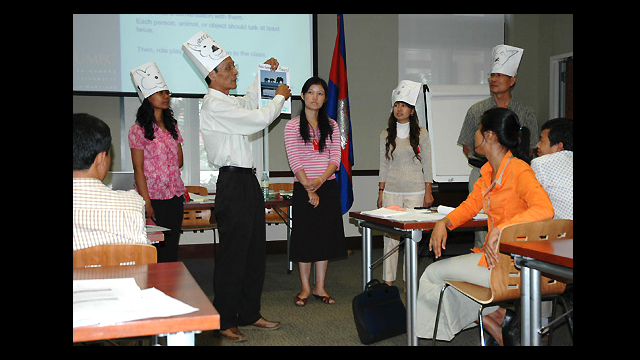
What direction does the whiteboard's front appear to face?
toward the camera

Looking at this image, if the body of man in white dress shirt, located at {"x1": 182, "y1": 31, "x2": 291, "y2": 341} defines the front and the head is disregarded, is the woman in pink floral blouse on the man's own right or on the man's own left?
on the man's own left

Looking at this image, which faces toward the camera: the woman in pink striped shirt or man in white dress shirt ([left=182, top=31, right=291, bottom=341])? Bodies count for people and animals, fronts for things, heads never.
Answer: the woman in pink striped shirt

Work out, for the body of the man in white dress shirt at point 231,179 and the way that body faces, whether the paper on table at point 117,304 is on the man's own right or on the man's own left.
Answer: on the man's own right

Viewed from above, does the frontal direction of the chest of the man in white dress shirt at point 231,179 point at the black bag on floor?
yes

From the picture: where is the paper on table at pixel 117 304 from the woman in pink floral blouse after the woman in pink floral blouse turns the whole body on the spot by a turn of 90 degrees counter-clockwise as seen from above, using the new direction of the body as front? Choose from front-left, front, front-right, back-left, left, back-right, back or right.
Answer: back-right

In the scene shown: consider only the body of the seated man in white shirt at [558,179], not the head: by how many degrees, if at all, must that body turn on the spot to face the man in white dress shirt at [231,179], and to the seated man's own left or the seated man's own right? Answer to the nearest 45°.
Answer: approximately 45° to the seated man's own left

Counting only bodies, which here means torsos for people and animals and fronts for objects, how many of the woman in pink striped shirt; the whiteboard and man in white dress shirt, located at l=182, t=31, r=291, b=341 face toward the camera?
2

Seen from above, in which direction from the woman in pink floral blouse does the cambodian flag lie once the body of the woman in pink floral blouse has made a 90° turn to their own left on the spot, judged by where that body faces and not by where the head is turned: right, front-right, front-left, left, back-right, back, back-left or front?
front

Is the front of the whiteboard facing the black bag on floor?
yes

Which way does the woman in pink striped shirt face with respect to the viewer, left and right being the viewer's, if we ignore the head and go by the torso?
facing the viewer

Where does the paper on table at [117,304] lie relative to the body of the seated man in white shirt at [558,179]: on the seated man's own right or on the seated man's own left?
on the seated man's own left

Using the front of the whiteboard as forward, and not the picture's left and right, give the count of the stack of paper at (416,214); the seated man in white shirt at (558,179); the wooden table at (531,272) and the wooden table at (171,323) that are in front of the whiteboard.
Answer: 4

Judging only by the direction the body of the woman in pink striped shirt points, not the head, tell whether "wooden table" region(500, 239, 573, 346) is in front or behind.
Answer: in front

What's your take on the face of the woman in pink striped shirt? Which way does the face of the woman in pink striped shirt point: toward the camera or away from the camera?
toward the camera

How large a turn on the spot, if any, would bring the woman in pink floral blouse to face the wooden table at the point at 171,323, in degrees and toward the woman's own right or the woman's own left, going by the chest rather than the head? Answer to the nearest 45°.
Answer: approximately 45° to the woman's own right

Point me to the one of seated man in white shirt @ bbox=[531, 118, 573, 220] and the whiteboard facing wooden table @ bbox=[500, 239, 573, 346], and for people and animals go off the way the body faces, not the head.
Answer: the whiteboard

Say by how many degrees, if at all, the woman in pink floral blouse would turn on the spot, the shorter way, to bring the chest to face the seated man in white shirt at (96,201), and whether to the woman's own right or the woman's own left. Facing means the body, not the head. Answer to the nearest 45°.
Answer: approximately 45° to the woman's own right

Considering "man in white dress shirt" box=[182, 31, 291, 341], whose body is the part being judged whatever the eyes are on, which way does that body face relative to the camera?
to the viewer's right
